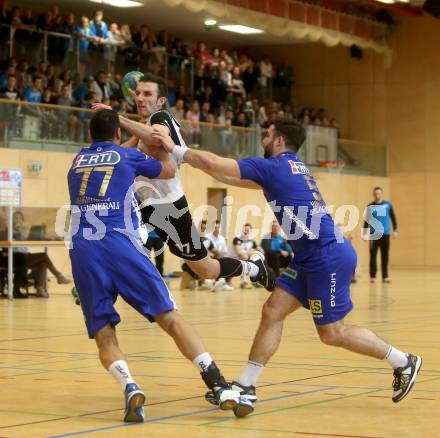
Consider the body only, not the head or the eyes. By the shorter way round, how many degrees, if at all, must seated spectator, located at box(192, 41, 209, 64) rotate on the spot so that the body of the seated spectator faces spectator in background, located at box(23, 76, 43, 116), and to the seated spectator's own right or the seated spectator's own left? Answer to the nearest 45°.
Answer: approximately 90° to the seated spectator's own right

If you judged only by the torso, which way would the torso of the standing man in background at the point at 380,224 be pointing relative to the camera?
toward the camera

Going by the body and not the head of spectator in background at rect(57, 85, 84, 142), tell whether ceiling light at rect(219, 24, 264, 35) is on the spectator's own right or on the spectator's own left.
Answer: on the spectator's own left

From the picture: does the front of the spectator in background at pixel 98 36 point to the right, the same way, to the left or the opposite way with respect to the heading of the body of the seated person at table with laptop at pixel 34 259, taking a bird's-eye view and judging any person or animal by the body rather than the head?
to the right

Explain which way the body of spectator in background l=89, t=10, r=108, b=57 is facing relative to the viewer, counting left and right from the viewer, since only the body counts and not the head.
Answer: facing the viewer

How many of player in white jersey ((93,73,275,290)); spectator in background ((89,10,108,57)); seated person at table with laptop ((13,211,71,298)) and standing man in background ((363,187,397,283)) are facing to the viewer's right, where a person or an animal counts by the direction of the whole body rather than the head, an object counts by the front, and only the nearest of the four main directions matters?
1

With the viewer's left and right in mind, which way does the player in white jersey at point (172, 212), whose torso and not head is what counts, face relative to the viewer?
facing the viewer and to the left of the viewer

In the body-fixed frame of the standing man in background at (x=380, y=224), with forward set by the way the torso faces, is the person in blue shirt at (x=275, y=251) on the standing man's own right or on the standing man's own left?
on the standing man's own right

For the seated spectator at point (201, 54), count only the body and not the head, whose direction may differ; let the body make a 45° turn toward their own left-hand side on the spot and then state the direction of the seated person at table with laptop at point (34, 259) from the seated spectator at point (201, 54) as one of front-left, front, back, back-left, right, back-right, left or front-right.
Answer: right

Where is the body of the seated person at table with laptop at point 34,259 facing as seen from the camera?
to the viewer's right

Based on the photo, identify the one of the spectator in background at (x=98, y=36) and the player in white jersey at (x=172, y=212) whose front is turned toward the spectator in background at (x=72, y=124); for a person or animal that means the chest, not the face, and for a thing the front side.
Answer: the spectator in background at (x=98, y=36)

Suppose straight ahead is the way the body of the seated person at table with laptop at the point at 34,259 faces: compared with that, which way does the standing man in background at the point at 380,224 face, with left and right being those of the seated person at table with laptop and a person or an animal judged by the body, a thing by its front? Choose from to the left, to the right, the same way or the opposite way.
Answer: to the right

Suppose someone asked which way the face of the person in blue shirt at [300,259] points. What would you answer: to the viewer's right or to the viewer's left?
to the viewer's left

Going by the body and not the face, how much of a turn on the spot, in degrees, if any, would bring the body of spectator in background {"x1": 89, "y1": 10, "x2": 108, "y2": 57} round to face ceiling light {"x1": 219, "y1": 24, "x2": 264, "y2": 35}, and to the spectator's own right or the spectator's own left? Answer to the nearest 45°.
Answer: approximately 135° to the spectator's own left

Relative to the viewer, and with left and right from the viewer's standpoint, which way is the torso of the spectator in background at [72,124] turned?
facing the viewer and to the right of the viewer

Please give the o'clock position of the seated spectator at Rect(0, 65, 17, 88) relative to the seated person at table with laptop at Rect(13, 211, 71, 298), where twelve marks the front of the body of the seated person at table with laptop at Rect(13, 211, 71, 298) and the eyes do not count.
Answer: the seated spectator at Rect(0, 65, 17, 88) is roughly at 9 o'clock from the seated person at table with laptop at Rect(13, 211, 71, 298).
